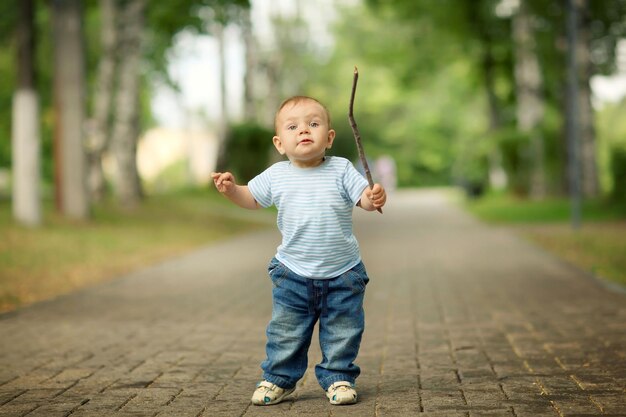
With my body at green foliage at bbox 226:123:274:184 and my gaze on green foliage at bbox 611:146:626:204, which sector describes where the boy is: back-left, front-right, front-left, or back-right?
front-right

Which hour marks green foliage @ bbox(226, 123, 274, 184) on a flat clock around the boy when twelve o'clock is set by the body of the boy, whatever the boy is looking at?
The green foliage is roughly at 6 o'clock from the boy.

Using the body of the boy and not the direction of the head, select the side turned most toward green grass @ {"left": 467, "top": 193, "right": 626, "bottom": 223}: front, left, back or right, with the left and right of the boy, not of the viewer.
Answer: back

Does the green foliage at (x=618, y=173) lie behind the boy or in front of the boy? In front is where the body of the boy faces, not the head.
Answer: behind

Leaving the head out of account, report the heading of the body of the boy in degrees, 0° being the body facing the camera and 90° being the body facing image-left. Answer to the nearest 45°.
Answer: approximately 0°

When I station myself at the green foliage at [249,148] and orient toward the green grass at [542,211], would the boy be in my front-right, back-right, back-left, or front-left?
front-right
